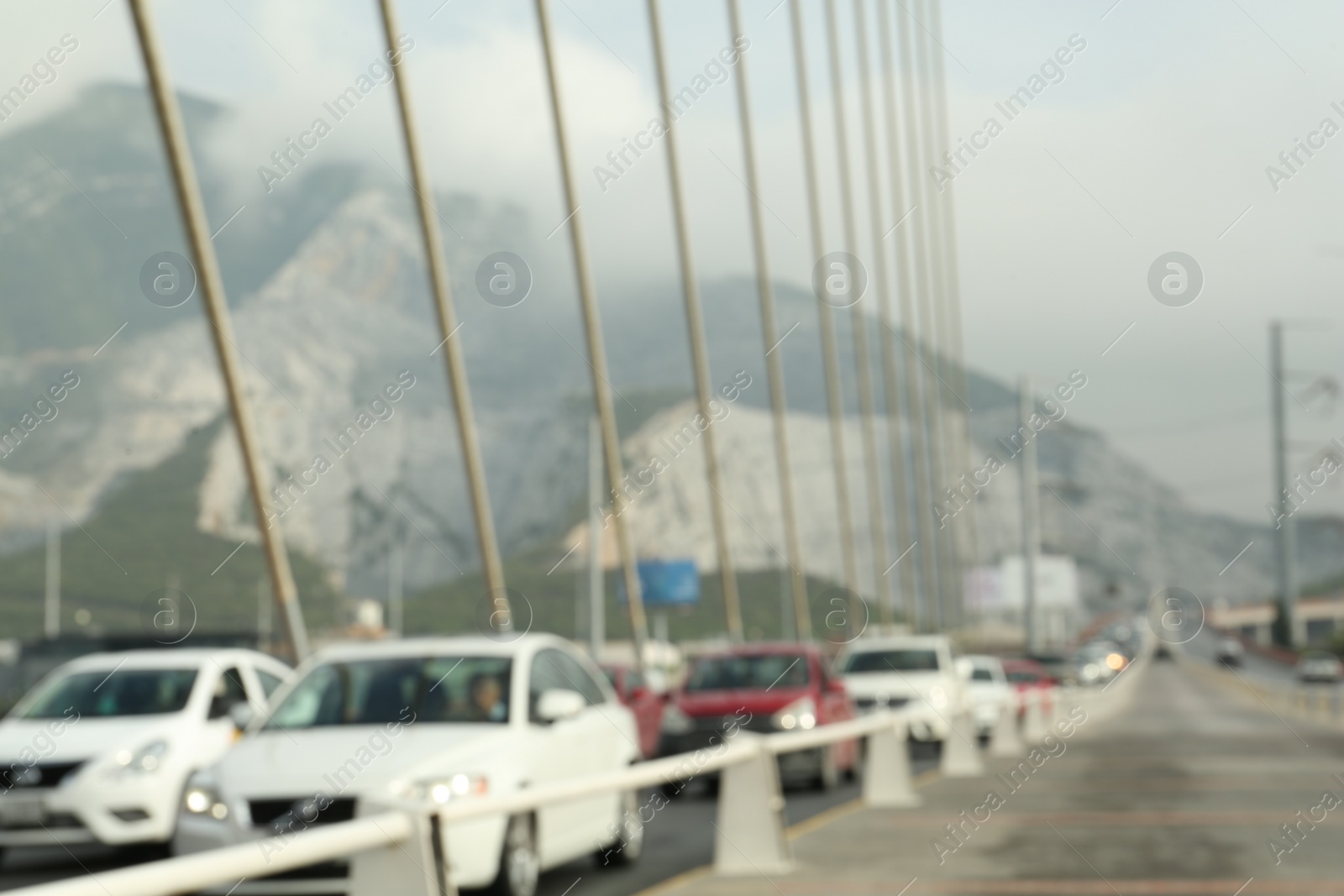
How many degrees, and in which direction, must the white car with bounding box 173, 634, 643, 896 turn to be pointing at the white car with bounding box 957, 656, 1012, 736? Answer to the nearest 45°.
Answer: approximately 180°

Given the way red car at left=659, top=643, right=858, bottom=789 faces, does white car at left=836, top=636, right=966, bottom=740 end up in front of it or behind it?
behind

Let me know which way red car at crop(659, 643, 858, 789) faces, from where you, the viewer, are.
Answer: facing the viewer and to the left of the viewer

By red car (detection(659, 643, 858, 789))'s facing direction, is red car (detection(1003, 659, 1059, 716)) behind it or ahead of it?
behind

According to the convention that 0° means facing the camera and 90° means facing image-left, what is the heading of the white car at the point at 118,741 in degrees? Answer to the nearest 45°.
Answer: approximately 45°

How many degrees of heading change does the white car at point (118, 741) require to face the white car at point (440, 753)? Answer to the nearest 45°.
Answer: approximately 90° to its left

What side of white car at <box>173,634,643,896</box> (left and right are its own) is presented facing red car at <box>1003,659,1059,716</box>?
back

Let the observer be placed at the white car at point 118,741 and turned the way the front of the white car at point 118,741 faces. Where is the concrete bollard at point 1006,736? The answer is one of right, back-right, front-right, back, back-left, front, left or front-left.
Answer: back

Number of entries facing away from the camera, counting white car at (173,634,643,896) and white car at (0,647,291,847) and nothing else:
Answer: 0

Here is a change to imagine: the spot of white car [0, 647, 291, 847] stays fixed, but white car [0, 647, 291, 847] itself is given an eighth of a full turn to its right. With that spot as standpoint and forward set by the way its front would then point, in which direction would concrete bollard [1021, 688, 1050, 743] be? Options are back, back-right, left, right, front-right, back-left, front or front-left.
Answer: back-right

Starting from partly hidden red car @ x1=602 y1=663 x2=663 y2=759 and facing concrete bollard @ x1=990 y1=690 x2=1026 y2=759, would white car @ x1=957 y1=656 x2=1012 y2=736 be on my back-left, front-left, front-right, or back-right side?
front-left
